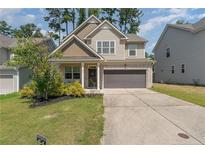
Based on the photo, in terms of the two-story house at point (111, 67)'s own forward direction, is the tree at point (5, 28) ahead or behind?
behind

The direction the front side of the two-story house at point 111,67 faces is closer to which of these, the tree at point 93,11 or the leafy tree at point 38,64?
the leafy tree

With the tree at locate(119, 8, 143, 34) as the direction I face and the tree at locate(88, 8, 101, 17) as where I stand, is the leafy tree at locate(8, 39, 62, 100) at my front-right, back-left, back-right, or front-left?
back-right

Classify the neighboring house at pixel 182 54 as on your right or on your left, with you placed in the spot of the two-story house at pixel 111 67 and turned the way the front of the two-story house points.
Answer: on your left

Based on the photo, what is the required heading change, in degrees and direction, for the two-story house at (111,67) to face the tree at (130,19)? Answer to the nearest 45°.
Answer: approximately 180°

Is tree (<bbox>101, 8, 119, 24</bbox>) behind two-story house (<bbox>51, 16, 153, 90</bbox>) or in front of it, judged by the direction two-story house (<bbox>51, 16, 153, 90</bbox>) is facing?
behind

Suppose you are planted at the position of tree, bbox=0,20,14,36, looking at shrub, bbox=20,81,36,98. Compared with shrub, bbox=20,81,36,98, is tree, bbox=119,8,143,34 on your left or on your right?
left

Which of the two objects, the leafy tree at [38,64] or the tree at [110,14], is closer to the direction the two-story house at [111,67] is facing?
the leafy tree

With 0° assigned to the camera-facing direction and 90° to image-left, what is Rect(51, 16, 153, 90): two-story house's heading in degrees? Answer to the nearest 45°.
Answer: approximately 0°

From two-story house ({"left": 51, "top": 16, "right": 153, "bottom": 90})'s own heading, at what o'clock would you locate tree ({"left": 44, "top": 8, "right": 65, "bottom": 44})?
The tree is roughly at 5 o'clock from the two-story house.

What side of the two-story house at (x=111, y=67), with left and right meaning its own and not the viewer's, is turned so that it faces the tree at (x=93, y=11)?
back
